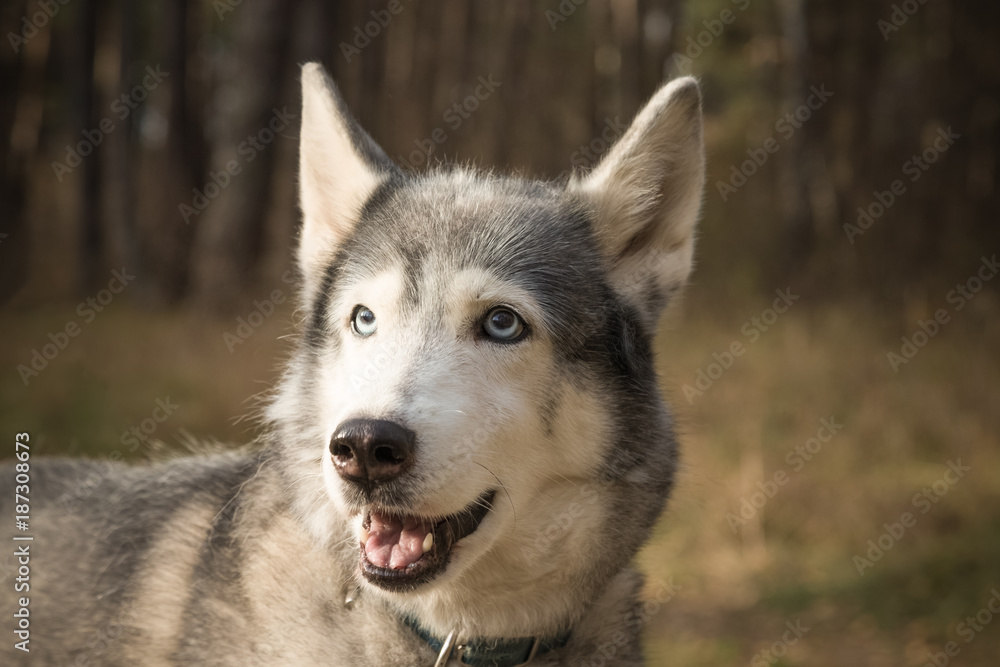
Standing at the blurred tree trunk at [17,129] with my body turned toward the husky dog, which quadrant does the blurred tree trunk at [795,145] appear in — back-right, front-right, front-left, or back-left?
front-left

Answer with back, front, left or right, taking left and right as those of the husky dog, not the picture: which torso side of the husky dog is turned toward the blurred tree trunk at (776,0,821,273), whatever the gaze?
left

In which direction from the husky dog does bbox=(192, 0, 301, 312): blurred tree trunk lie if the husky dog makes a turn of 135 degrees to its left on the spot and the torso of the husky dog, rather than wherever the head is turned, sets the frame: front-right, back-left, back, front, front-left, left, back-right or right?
front

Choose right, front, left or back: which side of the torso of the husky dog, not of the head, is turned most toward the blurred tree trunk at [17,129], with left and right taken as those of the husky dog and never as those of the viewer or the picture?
back
